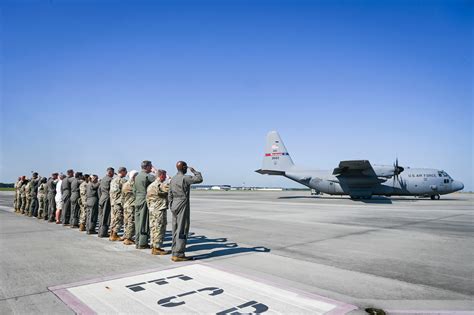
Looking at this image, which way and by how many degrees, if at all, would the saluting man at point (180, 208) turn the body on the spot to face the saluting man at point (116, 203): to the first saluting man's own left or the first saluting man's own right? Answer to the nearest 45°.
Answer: approximately 90° to the first saluting man's own left

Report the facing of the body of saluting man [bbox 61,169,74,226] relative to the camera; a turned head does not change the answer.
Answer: to the viewer's right

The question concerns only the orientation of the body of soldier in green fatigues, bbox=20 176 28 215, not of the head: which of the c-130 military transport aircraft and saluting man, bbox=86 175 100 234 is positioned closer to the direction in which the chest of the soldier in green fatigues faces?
the c-130 military transport aircraft

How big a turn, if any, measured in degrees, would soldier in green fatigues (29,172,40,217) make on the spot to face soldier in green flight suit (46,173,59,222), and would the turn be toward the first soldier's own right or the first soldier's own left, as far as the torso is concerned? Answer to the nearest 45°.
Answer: approximately 90° to the first soldier's own right

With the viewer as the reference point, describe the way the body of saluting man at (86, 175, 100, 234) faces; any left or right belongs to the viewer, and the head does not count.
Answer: facing to the right of the viewer

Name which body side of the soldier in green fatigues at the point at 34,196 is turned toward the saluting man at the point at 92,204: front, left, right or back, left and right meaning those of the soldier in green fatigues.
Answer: right

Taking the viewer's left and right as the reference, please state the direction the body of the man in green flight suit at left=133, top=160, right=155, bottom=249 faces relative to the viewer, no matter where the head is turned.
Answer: facing away from the viewer and to the right of the viewer

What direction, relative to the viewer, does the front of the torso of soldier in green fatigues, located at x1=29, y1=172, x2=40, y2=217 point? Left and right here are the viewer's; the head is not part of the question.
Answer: facing to the right of the viewer

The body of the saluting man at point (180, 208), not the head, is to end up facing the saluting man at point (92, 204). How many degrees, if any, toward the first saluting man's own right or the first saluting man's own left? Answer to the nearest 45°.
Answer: approximately 90° to the first saluting man's own left

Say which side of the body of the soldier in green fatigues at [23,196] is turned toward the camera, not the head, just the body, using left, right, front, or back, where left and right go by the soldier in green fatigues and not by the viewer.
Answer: right

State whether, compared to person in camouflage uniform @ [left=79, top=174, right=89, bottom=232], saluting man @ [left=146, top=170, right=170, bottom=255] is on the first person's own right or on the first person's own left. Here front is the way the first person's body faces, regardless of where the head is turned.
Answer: on the first person's own right

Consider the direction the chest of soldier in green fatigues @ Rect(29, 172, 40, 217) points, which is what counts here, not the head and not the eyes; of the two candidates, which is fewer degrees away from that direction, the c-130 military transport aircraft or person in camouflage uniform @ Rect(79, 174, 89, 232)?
the c-130 military transport aircraft

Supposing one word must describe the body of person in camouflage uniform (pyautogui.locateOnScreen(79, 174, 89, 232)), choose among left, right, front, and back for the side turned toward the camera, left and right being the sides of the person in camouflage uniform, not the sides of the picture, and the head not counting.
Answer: right
